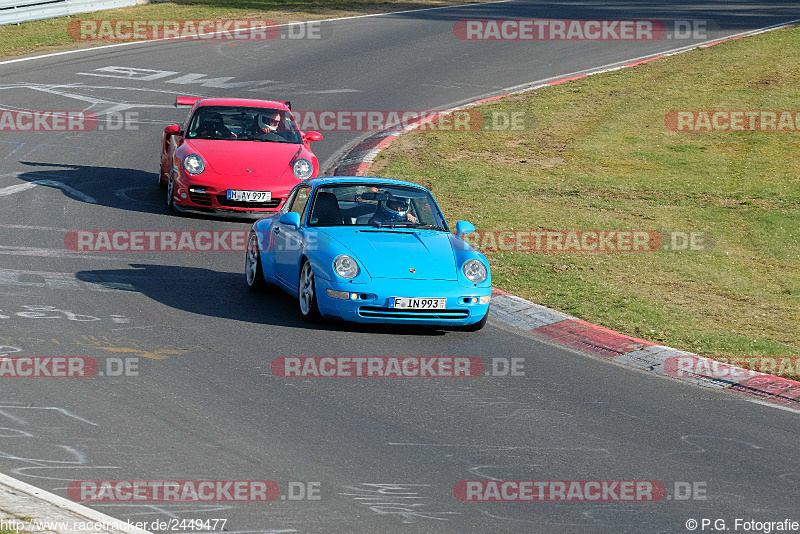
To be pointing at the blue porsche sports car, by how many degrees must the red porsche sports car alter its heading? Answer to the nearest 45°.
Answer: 0° — it already faces it

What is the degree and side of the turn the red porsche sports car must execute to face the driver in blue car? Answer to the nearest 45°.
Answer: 0° — it already faces them

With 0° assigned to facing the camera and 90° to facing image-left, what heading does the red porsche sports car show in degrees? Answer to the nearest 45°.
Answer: approximately 0°

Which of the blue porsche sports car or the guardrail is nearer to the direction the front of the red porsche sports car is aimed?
the blue porsche sports car

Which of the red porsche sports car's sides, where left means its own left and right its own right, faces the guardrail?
back
